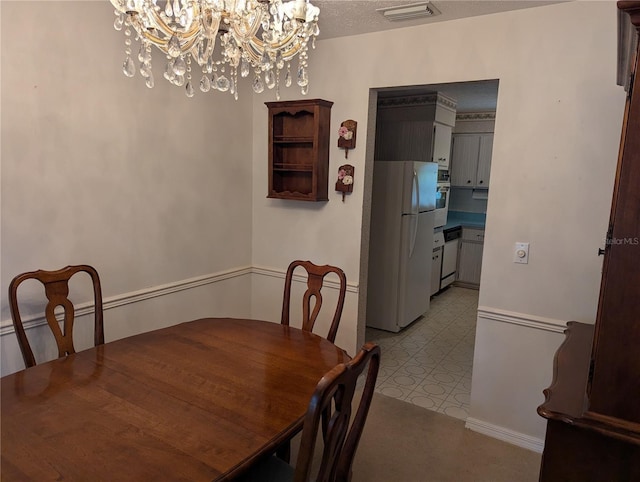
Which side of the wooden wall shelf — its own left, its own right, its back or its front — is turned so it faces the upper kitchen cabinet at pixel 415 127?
back

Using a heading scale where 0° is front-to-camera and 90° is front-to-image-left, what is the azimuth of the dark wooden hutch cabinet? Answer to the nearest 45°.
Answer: approximately 90°

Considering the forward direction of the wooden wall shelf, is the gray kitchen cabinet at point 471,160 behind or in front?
behind

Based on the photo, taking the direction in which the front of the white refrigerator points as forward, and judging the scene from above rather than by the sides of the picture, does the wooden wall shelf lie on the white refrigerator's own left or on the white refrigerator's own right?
on the white refrigerator's own right

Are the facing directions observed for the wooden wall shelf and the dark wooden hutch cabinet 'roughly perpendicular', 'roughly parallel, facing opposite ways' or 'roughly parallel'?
roughly perpendicular

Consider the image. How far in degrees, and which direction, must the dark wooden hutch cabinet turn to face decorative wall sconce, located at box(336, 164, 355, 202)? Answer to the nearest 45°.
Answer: approximately 45° to its right

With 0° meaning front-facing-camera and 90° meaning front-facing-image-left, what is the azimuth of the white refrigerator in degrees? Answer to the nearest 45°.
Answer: approximately 315°

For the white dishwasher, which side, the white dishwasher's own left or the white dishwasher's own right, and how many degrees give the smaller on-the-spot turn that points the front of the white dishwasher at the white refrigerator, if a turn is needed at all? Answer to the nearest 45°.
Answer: approximately 45° to the white dishwasher's own right

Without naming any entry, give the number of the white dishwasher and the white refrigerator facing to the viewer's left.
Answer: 0

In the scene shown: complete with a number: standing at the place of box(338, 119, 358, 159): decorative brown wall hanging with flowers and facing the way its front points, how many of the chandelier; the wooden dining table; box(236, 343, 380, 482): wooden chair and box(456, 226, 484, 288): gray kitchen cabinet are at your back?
1

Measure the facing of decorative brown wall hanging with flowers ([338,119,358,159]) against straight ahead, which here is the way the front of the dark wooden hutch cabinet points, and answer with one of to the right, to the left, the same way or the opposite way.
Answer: to the left
